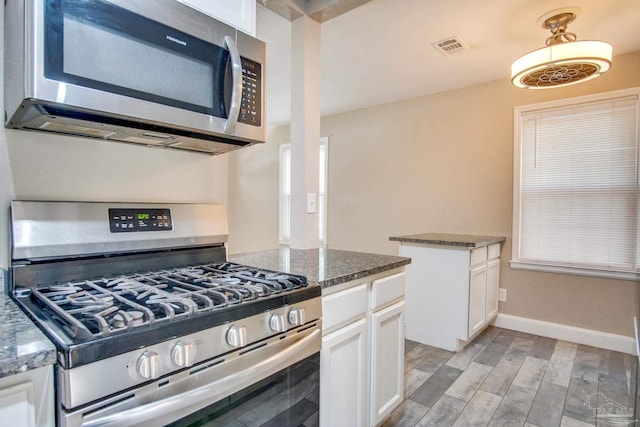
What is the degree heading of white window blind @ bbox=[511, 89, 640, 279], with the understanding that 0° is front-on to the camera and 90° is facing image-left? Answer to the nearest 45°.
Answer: approximately 45°

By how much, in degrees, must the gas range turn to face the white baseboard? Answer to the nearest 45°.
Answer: approximately 45° to its left

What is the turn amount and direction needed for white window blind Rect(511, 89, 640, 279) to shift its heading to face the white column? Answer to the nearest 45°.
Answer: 0° — it already faces it

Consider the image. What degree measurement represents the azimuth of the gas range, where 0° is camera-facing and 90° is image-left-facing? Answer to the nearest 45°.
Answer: approximately 315°

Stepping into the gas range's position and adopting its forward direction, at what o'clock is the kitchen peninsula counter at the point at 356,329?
The kitchen peninsula counter is roughly at 10 o'clock from the gas range.

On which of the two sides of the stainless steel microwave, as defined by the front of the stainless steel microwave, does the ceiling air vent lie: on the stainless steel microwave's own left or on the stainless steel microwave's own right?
on the stainless steel microwave's own left
